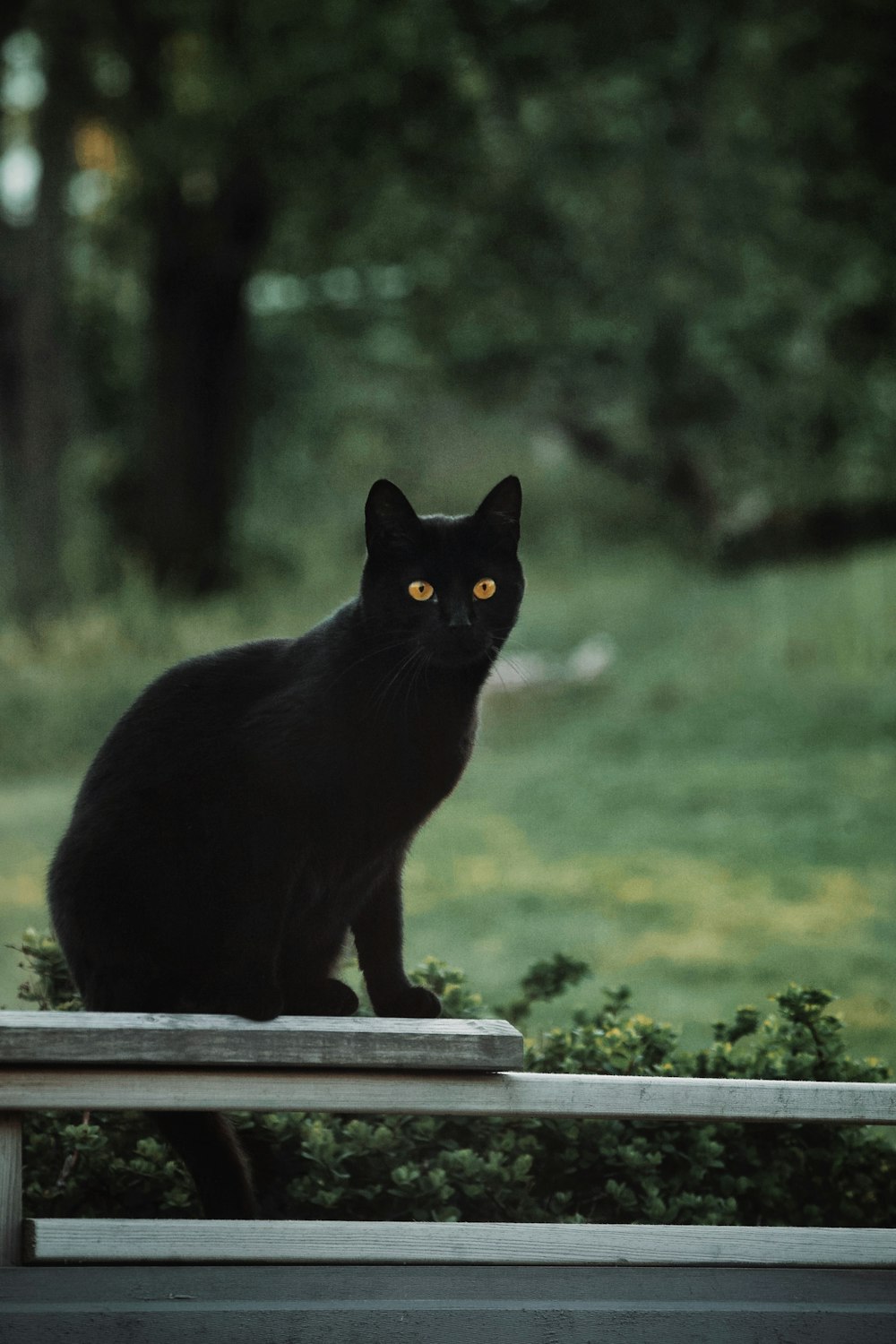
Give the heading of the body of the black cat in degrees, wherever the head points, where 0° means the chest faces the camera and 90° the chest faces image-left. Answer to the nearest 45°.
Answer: approximately 270°

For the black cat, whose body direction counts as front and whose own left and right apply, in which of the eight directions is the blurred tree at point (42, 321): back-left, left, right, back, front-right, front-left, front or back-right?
left

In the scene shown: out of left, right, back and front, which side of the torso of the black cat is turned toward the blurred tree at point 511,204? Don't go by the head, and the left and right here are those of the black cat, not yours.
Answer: left
